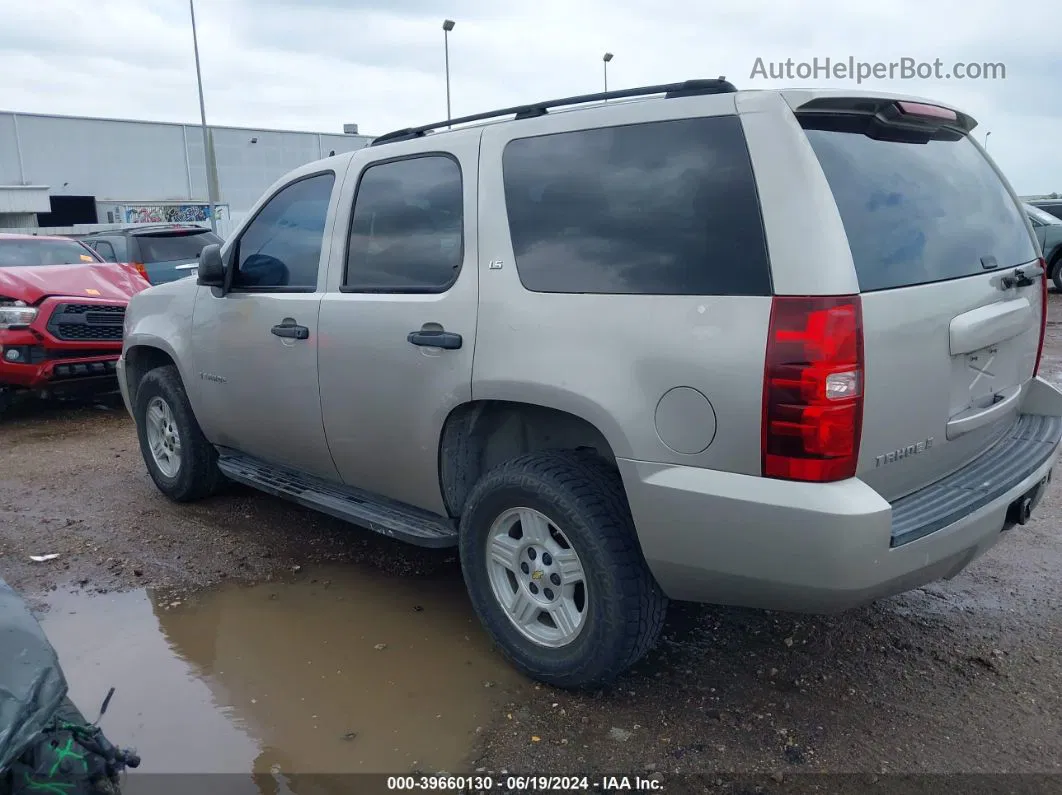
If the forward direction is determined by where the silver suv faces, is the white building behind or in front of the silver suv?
in front

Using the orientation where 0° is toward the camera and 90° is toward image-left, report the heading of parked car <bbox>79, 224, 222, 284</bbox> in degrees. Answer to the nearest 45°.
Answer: approximately 135°

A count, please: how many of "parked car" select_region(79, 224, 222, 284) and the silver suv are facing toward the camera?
0

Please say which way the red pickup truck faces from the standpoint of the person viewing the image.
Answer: facing the viewer and to the right of the viewer

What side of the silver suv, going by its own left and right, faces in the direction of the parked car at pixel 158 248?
front

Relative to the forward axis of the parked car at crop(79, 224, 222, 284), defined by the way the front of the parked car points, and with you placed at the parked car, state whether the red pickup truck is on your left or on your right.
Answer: on your left

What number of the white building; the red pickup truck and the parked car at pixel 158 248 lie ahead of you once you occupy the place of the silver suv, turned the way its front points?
3

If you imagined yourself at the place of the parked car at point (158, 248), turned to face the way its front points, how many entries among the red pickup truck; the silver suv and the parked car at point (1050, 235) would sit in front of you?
0

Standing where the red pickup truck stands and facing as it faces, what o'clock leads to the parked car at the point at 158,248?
The parked car is roughly at 8 o'clock from the red pickup truck.

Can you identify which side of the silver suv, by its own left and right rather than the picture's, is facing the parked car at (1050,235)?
right

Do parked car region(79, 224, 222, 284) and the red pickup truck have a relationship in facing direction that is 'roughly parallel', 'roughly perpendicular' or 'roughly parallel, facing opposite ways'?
roughly parallel, facing opposite ways

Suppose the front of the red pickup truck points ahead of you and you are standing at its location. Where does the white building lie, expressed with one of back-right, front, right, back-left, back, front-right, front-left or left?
back-left

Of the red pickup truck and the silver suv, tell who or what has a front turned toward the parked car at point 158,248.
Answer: the silver suv

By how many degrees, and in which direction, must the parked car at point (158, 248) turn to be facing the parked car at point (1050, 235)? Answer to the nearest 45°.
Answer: approximately 135° to its right

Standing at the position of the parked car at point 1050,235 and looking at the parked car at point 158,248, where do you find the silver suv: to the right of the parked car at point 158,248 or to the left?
left

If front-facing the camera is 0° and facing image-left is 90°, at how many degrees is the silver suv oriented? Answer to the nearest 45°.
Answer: approximately 135°
